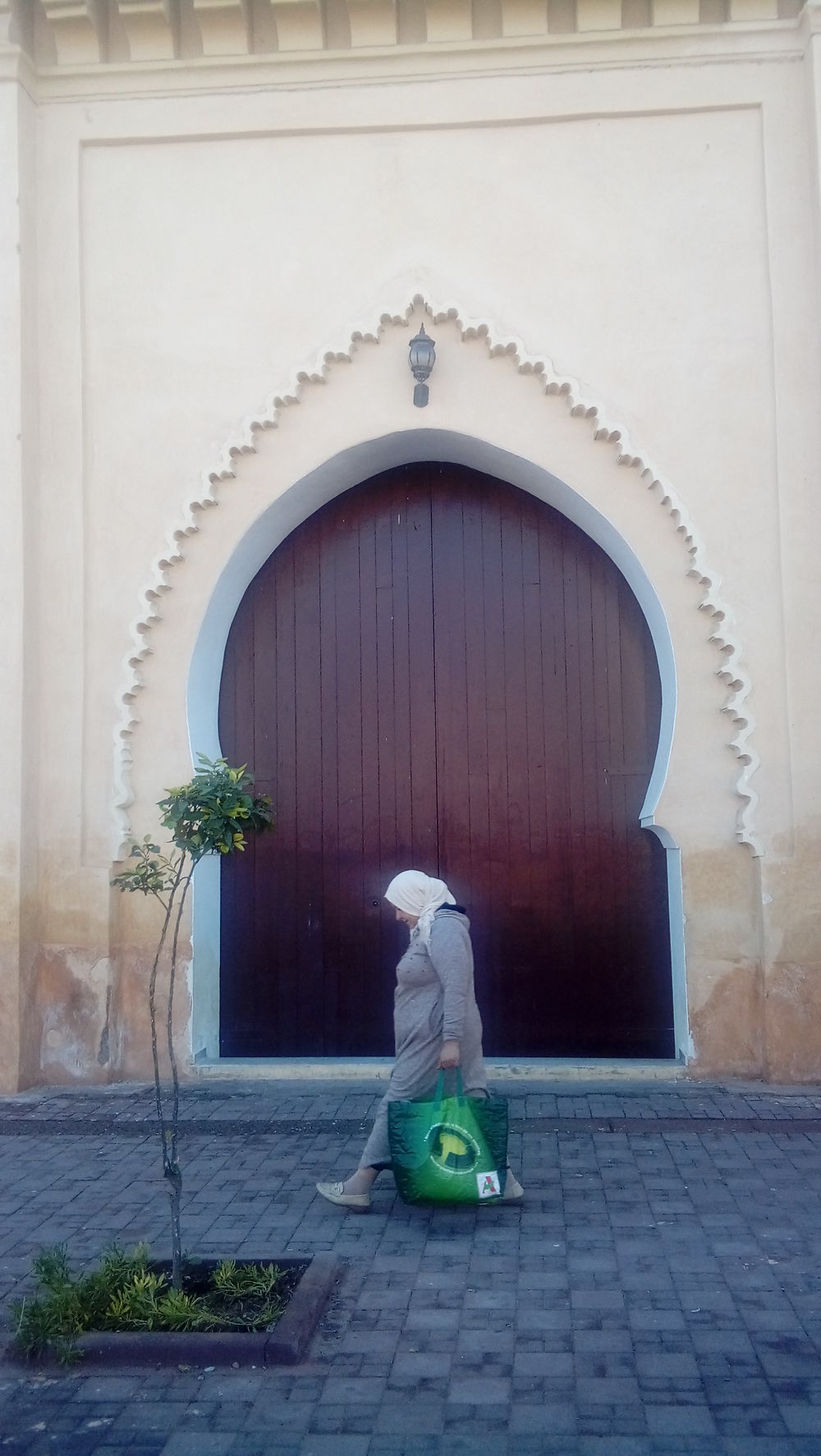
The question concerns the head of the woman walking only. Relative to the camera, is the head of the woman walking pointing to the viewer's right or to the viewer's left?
to the viewer's left

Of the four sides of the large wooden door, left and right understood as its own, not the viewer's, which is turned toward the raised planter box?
front

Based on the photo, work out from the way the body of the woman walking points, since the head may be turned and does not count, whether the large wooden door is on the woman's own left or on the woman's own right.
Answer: on the woman's own right

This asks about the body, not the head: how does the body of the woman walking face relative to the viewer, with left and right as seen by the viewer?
facing to the left of the viewer

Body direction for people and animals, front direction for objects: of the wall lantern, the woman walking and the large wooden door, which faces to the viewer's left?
the woman walking

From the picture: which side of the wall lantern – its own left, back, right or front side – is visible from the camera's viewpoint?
front

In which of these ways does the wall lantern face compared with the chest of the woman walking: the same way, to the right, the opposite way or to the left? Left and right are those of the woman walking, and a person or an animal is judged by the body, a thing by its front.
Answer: to the left

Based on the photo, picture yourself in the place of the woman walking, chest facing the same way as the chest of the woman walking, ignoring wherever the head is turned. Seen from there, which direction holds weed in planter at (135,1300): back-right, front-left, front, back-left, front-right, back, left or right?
front-left

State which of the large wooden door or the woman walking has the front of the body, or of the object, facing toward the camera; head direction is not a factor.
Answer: the large wooden door

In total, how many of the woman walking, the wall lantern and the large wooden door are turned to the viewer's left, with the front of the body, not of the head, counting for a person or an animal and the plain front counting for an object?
1
